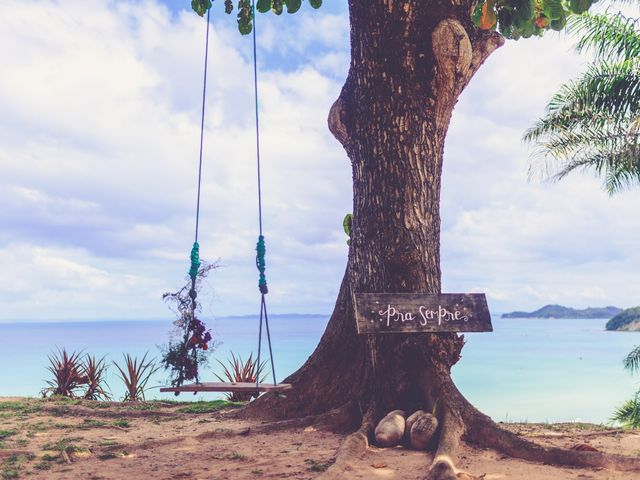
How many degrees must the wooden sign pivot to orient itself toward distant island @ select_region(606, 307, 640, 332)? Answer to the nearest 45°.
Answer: approximately 180°

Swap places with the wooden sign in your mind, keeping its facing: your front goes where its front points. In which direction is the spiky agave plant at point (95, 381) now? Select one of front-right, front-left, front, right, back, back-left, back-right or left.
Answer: back-right

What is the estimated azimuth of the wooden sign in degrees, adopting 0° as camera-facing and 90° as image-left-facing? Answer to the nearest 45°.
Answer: approximately 0°

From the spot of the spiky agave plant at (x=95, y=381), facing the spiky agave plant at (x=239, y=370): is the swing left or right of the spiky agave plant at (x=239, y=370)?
right

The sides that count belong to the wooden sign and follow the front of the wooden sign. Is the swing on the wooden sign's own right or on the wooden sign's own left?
on the wooden sign's own right

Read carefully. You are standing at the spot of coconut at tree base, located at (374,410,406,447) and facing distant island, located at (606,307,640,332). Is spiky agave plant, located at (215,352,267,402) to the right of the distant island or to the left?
left

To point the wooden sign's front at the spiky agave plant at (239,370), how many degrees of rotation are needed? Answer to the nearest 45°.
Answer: approximately 135° to its right

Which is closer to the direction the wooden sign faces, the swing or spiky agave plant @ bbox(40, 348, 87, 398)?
the swing

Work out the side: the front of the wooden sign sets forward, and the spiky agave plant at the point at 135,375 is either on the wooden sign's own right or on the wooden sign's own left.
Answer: on the wooden sign's own right

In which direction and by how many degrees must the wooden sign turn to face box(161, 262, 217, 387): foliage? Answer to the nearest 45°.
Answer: approximately 90° to its right

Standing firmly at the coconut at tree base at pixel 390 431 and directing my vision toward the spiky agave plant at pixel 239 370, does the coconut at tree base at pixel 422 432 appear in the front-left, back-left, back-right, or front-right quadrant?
back-right
